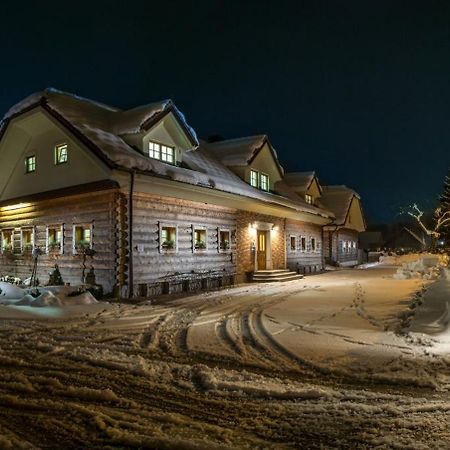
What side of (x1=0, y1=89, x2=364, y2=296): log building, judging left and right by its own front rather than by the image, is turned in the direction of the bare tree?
left

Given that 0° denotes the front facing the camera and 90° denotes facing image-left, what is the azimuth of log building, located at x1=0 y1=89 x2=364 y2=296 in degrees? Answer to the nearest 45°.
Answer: approximately 315°

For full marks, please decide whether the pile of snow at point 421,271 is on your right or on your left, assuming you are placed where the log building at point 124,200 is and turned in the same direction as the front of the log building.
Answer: on your left

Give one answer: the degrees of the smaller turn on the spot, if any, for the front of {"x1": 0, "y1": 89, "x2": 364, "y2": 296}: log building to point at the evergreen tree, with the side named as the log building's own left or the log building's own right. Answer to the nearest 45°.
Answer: approximately 90° to the log building's own left
